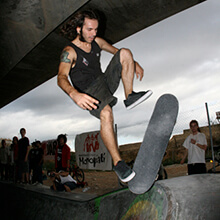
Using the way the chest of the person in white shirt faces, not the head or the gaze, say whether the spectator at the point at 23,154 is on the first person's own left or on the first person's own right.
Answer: on the first person's own right

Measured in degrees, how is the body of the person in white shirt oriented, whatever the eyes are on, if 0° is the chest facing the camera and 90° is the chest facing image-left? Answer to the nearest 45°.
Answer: approximately 0°

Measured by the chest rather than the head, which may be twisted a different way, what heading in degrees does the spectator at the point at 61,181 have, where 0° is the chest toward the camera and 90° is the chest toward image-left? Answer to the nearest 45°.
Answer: approximately 45°

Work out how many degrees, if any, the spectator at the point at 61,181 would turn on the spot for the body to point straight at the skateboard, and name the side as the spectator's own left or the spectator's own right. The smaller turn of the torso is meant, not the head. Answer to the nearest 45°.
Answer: approximately 45° to the spectator's own left
